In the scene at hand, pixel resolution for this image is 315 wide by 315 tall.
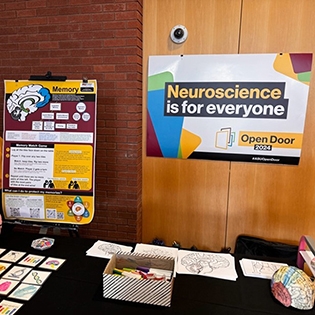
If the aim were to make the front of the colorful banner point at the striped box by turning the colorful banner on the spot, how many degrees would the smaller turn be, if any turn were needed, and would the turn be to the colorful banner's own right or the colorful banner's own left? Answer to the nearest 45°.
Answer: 0° — it already faces it

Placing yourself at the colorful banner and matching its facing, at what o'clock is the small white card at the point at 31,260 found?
The small white card is roughly at 1 o'clock from the colorful banner.

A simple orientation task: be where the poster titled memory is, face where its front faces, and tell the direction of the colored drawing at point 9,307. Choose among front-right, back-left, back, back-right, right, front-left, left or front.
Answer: front

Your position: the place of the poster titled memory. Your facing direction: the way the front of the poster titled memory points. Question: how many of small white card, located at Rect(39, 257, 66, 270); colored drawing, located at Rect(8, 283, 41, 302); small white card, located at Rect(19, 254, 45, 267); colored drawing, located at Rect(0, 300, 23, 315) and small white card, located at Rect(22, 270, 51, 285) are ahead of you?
5

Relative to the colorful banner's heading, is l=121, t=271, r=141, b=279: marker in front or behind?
in front

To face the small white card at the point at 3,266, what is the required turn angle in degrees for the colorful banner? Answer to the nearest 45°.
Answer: approximately 45° to its right

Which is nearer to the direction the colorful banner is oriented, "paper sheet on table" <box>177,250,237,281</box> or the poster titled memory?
the paper sheet on table

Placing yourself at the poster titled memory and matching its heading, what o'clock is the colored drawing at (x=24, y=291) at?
The colored drawing is roughly at 12 o'clock from the poster titled memory.

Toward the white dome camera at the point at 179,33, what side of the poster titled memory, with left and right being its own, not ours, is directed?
left

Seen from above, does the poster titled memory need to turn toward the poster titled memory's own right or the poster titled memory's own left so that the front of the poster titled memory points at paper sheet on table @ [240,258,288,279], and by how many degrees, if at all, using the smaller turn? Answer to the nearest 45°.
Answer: approximately 45° to the poster titled memory's own left

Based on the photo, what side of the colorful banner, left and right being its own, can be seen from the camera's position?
front

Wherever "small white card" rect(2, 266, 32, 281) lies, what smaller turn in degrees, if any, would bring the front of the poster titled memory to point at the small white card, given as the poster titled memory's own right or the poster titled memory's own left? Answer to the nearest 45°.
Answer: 0° — it already faces it

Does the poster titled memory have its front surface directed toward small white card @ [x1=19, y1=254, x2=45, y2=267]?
yes

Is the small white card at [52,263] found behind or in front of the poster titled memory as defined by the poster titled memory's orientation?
in front

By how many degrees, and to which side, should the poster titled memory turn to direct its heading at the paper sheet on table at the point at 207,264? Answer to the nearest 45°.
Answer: approximately 45° to its left

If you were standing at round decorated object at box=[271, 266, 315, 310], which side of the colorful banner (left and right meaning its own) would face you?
front

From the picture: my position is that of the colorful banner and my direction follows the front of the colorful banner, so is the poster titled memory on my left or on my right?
on my right
